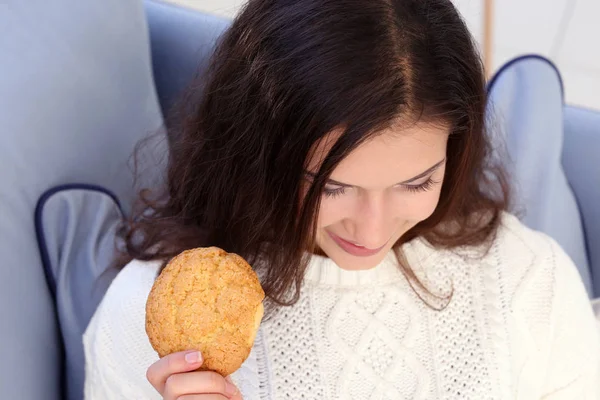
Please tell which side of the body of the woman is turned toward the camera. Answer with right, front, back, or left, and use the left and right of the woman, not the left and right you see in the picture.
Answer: front

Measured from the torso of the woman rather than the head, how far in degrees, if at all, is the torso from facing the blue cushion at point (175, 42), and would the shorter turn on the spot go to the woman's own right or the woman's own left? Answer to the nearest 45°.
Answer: approximately 135° to the woman's own right

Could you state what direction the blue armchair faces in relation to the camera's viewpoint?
facing the viewer and to the right of the viewer
